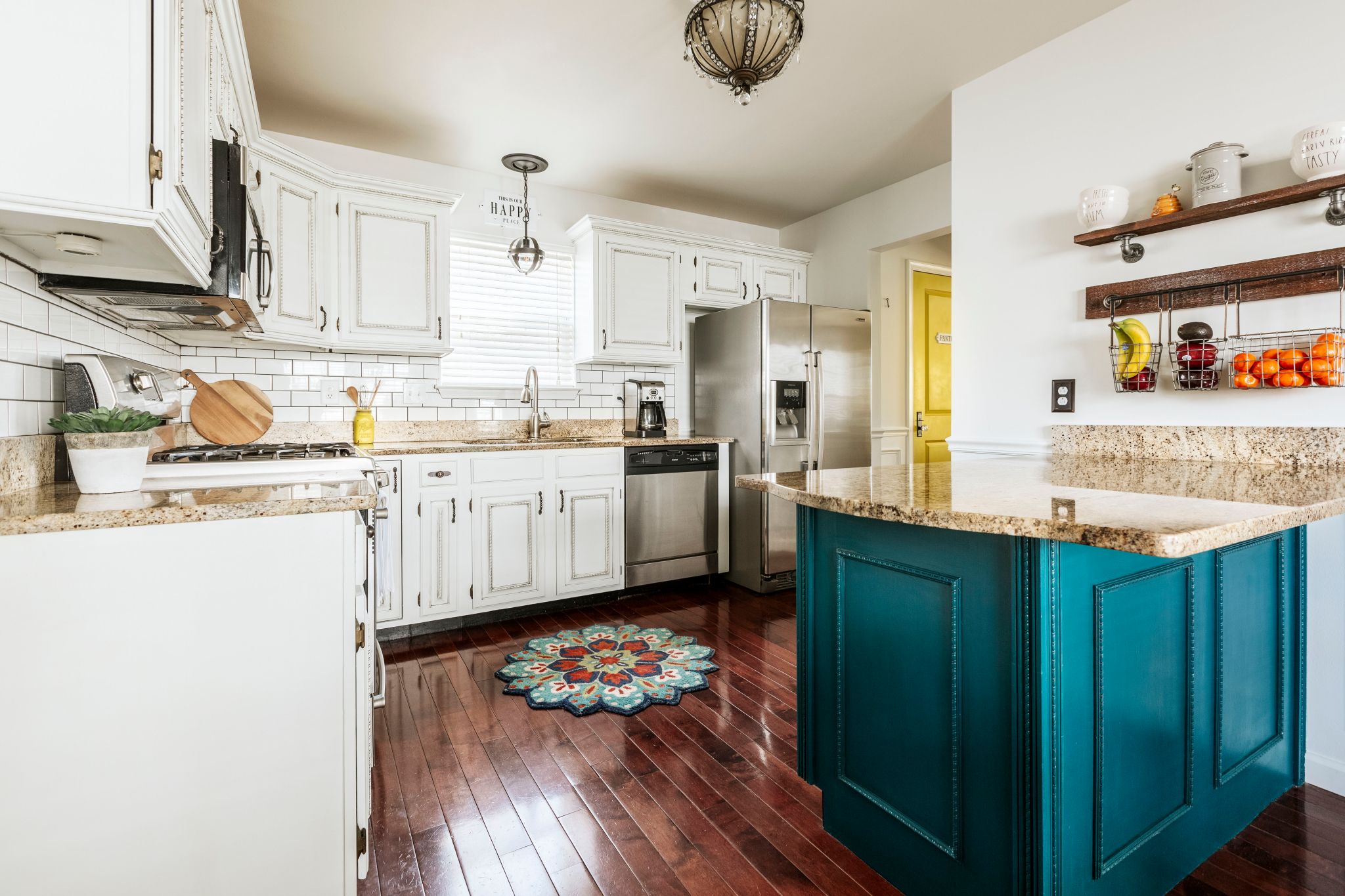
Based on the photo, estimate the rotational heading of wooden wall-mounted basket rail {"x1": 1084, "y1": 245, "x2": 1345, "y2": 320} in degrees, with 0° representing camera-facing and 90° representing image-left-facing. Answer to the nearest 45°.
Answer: approximately 45°

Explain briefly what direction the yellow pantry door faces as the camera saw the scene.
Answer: facing the viewer and to the right of the viewer

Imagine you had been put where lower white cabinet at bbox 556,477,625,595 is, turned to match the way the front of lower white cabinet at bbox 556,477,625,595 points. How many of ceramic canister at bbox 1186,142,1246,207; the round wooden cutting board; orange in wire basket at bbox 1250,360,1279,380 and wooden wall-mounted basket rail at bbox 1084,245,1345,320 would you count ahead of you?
3

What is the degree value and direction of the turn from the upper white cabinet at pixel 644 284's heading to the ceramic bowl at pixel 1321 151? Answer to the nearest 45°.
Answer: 0° — it already faces it

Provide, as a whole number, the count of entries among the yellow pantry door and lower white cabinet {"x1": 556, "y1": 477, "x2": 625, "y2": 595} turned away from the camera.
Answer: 0

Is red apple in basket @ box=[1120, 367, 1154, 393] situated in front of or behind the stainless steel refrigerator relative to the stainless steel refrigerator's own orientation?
in front

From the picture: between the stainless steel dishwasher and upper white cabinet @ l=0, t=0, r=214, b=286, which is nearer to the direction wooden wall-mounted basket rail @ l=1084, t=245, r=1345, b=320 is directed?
the upper white cabinet

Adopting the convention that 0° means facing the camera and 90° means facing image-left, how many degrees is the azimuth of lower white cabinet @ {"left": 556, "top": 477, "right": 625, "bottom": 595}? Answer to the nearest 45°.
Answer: approximately 315°

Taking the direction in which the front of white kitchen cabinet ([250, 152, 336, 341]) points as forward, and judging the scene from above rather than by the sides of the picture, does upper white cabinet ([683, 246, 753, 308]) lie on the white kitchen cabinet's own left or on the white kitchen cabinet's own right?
on the white kitchen cabinet's own left

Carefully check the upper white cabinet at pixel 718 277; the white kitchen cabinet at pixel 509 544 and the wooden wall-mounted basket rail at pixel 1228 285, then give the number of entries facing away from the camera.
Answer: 0

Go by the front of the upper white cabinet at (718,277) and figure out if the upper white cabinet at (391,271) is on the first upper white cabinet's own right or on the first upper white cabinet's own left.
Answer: on the first upper white cabinet's own right

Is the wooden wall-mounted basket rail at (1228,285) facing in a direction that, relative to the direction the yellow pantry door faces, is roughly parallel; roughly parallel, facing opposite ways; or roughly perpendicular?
roughly perpendicular

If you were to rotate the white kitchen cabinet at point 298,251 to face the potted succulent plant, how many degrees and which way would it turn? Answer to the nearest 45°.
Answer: approximately 45° to its right

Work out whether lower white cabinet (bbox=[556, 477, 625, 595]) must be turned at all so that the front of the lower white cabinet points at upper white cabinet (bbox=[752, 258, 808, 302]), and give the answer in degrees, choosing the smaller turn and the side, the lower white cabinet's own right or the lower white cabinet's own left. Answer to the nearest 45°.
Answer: approximately 90° to the lower white cabinet's own left
